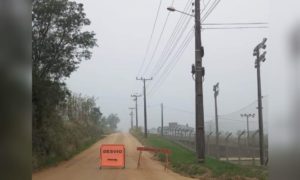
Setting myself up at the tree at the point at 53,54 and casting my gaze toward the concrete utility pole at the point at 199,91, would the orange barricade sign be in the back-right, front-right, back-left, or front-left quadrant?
front-right

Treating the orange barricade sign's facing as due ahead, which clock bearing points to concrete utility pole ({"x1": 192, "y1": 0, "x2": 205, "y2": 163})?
The concrete utility pole is roughly at 9 o'clock from the orange barricade sign.

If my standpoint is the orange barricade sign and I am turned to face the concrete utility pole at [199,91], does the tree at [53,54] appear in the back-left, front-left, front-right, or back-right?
back-left

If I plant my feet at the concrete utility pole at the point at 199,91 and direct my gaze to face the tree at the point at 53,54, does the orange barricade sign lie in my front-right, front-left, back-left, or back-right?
front-left

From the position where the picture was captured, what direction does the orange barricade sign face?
facing the viewer

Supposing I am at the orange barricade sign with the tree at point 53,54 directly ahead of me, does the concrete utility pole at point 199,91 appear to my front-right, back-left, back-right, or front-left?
back-right

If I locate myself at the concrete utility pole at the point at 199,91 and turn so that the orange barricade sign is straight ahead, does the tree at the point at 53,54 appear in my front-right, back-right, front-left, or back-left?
front-right
